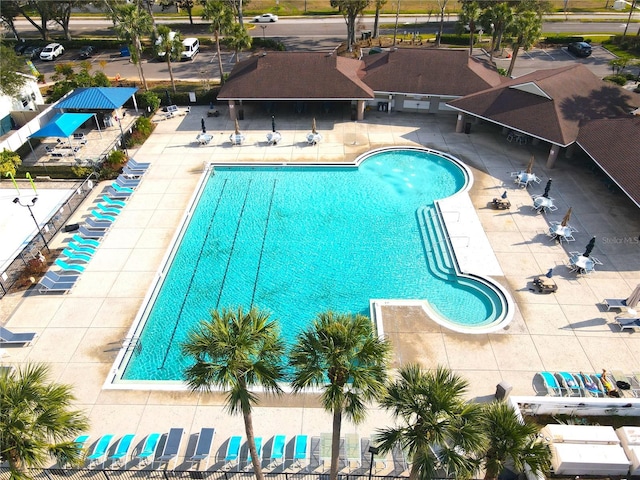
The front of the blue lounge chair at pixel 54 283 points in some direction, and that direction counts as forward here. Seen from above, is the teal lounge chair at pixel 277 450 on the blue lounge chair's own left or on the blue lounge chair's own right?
on the blue lounge chair's own right

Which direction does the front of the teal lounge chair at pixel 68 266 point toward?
to the viewer's right

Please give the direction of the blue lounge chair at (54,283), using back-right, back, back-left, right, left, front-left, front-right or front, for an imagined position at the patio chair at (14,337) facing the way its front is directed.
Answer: front-left

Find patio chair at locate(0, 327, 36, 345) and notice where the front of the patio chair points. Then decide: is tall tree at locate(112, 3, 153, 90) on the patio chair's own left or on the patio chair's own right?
on the patio chair's own left

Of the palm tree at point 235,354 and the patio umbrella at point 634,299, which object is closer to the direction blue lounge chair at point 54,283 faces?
the patio umbrella

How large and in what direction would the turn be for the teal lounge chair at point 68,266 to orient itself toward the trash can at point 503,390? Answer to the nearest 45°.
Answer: approximately 45° to its right

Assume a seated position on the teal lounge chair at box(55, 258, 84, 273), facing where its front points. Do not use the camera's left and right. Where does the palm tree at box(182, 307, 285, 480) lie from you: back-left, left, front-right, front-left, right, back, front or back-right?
right

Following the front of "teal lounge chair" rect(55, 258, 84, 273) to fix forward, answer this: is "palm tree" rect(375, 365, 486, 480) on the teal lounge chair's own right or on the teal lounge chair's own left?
on the teal lounge chair's own right

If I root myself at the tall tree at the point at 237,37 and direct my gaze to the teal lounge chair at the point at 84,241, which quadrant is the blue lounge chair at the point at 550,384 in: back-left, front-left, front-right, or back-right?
front-left

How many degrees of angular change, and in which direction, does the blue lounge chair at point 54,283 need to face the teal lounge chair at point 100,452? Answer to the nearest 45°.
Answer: approximately 90° to its right

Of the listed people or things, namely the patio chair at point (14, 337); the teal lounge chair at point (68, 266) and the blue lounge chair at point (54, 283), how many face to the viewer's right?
3

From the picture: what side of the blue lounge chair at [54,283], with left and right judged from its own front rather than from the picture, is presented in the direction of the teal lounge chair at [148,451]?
right

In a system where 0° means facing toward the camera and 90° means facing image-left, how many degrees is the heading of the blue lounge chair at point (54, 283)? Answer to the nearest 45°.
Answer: approximately 270°

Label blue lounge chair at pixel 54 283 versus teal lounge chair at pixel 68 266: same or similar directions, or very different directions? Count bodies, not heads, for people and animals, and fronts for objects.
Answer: same or similar directions

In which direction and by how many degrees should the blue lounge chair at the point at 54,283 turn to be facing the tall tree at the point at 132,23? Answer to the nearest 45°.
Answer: approximately 45° to its left

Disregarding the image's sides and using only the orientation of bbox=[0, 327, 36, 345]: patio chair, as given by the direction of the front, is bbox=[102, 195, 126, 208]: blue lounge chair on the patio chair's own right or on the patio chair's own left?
on the patio chair's own left

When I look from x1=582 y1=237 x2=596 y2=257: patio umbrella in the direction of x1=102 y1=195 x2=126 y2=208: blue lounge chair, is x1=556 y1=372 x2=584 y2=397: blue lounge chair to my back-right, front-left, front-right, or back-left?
front-left

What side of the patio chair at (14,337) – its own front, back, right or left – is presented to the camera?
right

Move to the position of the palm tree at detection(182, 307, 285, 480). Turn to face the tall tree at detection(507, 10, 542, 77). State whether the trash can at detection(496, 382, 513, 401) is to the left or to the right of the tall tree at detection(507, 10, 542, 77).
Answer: right
